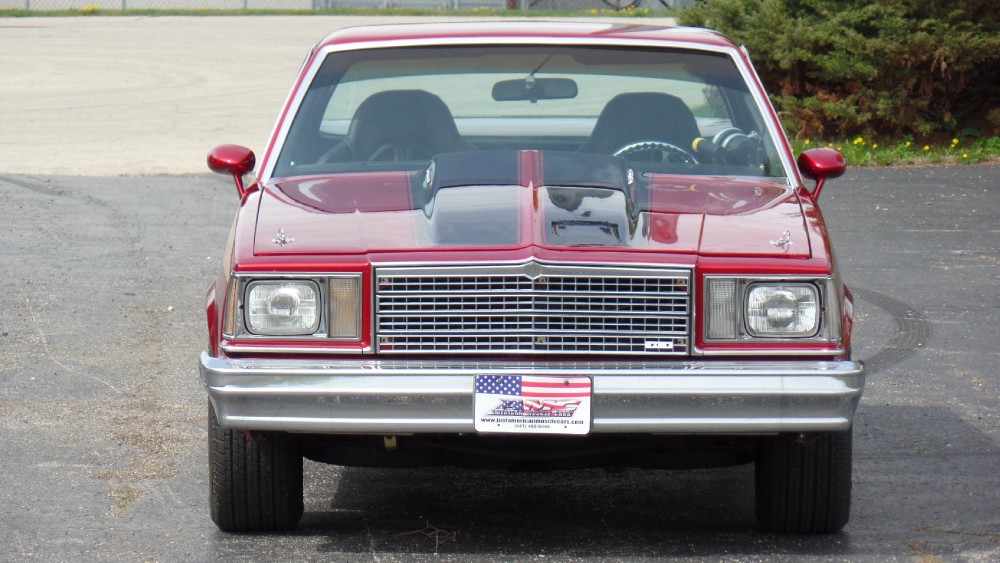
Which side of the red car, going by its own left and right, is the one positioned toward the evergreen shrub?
back

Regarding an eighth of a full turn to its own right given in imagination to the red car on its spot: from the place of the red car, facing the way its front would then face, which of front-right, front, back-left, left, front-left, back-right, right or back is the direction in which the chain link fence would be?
back-right

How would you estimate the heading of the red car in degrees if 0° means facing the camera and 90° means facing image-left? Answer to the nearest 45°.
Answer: approximately 0°
